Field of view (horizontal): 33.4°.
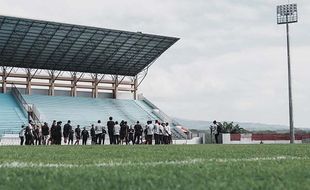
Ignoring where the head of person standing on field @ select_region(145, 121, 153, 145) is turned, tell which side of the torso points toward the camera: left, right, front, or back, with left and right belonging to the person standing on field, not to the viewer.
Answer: back
